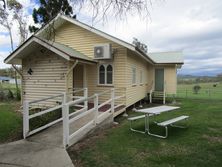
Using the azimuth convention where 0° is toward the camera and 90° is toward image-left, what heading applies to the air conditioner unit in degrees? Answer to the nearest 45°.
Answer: approximately 45°

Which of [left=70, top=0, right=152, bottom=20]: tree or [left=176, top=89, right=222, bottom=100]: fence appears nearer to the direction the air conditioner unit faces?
the tree

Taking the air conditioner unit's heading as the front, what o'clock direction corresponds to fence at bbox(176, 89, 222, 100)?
The fence is roughly at 6 o'clock from the air conditioner unit.
